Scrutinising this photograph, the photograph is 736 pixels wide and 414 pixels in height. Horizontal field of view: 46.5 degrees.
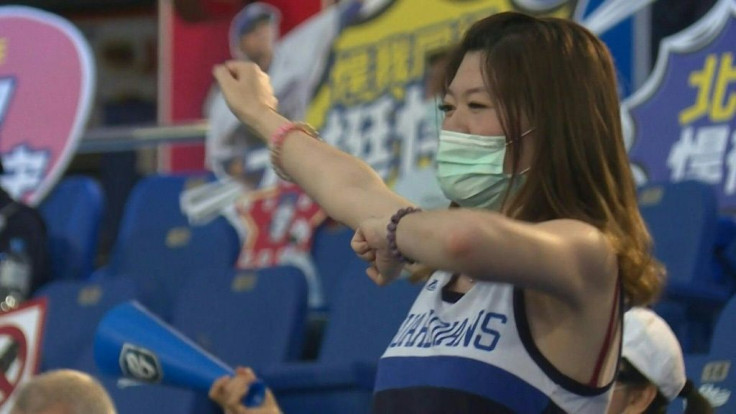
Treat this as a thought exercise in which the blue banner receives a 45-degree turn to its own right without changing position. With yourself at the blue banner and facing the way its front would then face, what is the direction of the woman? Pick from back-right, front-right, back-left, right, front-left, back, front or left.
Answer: front-left

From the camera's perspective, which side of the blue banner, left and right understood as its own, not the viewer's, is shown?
front

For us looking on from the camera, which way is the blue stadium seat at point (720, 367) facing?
facing the viewer and to the left of the viewer

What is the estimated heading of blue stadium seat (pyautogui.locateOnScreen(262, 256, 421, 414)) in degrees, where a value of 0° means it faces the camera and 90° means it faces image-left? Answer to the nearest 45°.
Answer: approximately 45°

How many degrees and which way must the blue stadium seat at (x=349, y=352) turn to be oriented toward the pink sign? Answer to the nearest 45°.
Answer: approximately 90° to its right

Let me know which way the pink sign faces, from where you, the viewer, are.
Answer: facing the viewer

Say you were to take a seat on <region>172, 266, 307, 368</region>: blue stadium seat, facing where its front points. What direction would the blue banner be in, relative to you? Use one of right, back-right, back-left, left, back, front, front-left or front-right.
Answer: back-left

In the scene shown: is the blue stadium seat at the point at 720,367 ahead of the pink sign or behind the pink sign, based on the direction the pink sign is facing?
ahead

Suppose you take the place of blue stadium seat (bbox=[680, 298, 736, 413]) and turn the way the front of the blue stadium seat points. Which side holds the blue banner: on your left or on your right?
on your right

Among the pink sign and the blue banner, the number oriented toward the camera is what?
2

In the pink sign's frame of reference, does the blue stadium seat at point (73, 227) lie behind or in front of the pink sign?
in front

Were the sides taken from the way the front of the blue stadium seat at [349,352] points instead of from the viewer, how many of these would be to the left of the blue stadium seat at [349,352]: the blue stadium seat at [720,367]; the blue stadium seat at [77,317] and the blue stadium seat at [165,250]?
1
